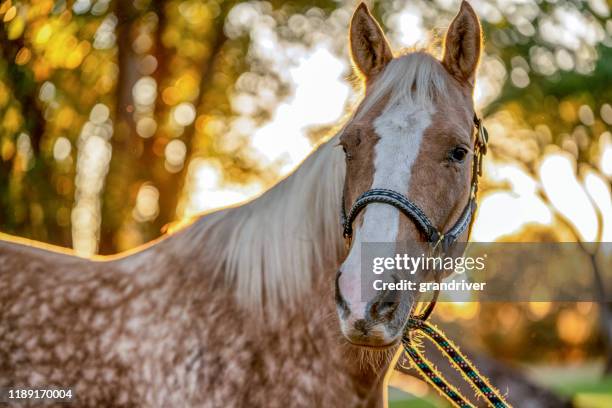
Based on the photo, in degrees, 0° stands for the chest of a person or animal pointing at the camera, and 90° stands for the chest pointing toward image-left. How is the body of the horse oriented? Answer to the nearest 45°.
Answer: approximately 270°
